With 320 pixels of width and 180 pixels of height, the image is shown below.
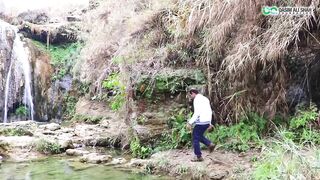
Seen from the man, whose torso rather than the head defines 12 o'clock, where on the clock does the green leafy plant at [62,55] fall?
The green leafy plant is roughly at 2 o'clock from the man.

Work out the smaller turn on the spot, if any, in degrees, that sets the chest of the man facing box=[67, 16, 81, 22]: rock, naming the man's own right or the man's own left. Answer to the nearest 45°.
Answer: approximately 45° to the man's own right

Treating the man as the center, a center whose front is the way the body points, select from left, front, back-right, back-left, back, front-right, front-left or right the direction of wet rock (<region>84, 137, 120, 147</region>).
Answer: front-right

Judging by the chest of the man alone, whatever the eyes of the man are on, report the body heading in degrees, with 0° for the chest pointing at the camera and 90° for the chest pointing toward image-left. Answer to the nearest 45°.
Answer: approximately 90°

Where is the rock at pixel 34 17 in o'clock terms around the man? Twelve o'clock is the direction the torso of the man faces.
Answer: The rock is roughly at 2 o'clock from the man.

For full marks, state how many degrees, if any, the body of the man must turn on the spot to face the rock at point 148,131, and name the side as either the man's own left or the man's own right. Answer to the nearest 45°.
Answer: approximately 45° to the man's own right

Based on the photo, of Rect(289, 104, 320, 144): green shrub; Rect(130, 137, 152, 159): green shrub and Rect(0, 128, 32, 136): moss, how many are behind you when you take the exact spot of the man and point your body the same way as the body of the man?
1

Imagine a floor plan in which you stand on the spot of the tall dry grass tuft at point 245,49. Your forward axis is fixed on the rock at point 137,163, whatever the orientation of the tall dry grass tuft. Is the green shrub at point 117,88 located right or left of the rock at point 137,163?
right

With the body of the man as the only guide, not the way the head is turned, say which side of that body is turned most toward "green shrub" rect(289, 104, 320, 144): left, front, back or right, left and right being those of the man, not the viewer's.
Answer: back

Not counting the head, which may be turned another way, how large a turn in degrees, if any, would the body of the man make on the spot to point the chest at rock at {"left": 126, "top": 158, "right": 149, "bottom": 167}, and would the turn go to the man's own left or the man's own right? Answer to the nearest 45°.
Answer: approximately 45° to the man's own right

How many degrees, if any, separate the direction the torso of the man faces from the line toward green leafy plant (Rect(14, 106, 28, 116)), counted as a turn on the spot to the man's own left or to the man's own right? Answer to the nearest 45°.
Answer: approximately 45° to the man's own right
